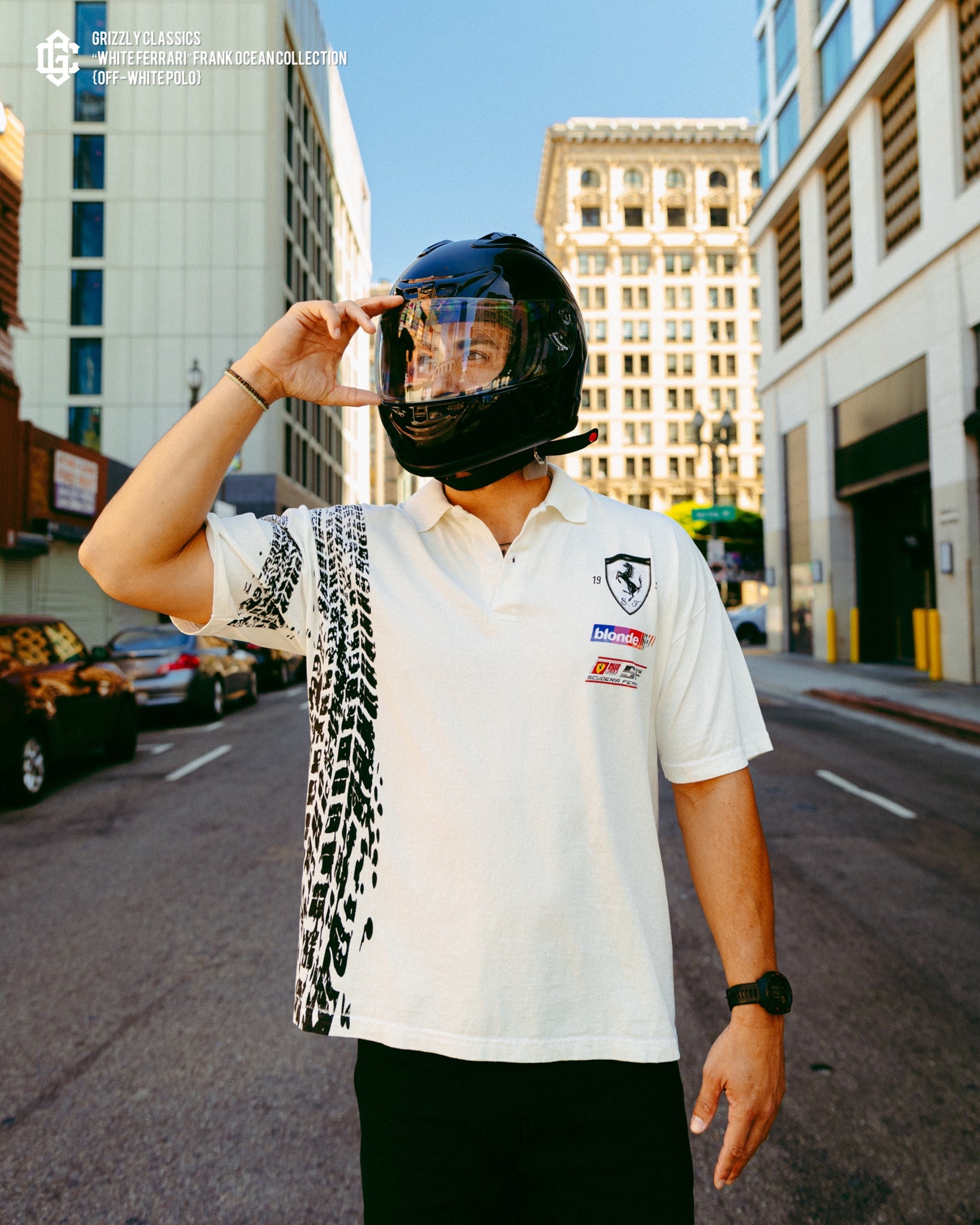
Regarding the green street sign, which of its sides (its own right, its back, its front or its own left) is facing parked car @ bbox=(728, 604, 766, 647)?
back

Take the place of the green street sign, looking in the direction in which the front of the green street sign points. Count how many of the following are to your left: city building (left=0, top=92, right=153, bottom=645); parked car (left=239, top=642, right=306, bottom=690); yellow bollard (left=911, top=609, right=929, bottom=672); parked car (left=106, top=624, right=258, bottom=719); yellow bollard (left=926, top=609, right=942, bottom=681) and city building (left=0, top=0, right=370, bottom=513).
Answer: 2

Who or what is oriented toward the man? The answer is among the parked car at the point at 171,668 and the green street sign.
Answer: the green street sign

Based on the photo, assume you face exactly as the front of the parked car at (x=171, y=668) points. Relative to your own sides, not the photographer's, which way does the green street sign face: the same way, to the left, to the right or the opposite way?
the opposite way

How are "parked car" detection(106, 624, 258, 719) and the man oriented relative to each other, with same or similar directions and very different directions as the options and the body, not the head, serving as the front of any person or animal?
very different directions

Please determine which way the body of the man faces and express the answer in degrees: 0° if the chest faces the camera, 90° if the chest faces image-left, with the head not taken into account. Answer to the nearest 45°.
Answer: approximately 0°

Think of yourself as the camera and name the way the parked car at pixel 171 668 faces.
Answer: facing away from the viewer and to the right of the viewer

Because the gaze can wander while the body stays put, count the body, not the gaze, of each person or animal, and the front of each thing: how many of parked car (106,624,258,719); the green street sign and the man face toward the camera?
2

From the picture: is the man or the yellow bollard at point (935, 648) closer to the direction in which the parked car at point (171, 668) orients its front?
the yellow bollard
